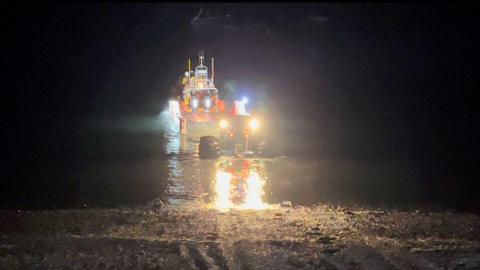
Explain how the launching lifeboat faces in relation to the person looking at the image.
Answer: facing away from the viewer
